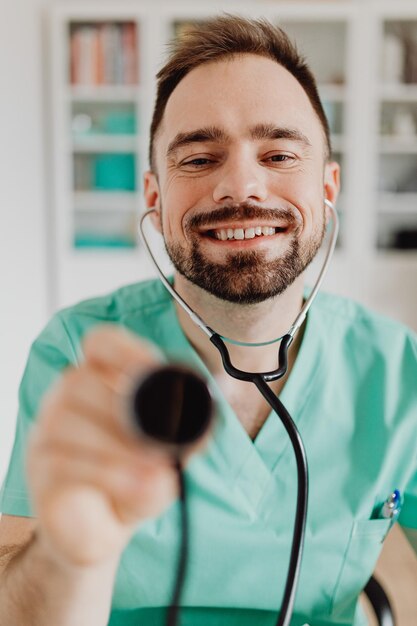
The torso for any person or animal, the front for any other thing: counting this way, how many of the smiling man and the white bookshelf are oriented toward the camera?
2

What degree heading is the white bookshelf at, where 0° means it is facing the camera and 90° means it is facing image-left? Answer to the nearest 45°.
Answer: approximately 0°

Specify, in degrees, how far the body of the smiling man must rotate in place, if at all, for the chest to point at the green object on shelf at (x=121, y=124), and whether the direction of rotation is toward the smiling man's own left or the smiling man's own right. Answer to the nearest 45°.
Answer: approximately 180°

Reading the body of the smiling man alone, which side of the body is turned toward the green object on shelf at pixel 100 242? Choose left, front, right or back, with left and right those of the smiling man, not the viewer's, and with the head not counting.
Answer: back

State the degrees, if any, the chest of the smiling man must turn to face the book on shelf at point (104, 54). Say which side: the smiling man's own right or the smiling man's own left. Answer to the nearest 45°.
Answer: approximately 180°

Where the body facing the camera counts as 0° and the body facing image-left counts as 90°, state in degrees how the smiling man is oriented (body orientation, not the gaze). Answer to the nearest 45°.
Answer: approximately 0°
